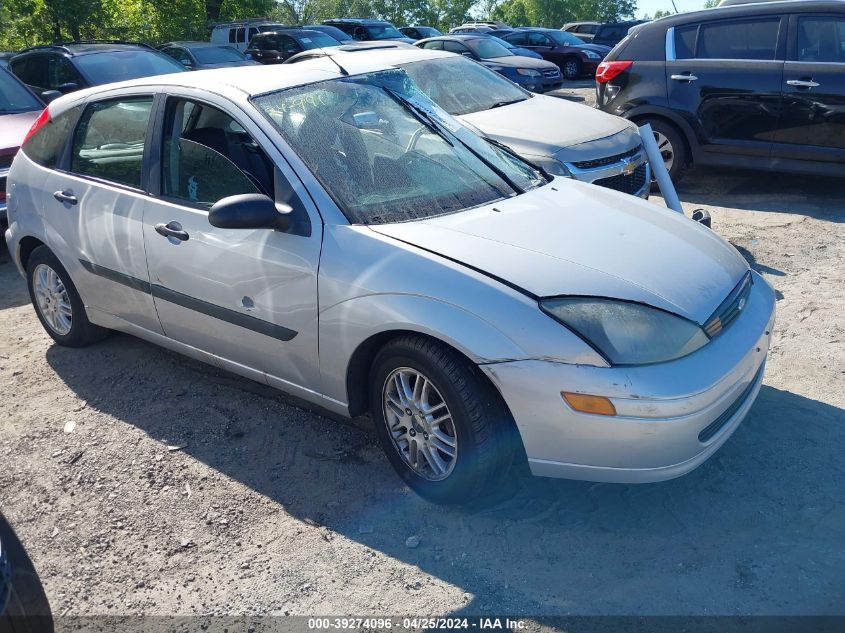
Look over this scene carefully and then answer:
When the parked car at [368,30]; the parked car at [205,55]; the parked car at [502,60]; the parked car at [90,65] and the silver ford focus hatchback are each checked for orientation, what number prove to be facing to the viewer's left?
0

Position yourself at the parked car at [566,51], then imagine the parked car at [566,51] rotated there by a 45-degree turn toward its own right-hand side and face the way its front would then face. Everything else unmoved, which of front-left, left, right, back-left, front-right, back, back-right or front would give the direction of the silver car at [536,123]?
front

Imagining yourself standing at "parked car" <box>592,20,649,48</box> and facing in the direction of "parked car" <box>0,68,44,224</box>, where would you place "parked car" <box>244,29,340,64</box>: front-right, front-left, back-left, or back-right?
front-right

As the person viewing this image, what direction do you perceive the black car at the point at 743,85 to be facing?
facing to the right of the viewer

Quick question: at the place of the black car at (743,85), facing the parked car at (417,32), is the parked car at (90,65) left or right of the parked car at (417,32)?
left

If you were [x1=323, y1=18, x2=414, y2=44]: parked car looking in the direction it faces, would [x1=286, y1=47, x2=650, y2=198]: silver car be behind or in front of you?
in front

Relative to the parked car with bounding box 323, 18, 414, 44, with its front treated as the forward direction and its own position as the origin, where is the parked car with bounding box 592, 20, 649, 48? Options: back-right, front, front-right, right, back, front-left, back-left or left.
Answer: front-left

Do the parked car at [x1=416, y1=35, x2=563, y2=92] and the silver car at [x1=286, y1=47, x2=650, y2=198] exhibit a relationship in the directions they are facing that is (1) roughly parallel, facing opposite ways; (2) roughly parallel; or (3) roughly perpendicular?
roughly parallel

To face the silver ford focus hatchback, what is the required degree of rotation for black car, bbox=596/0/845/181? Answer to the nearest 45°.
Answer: approximately 90° to its right

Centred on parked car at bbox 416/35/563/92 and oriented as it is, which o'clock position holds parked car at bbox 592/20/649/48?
parked car at bbox 592/20/649/48 is roughly at 8 o'clock from parked car at bbox 416/35/563/92.

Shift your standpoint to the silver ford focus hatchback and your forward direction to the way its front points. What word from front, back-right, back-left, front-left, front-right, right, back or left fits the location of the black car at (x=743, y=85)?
left

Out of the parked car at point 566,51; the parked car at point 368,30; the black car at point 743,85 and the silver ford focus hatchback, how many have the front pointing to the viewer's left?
0

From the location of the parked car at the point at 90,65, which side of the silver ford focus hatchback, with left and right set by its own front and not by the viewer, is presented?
back

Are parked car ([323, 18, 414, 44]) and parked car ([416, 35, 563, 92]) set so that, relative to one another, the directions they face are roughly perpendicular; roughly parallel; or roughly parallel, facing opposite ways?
roughly parallel

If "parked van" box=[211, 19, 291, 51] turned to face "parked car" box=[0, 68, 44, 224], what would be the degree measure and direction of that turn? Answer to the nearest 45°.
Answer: approximately 45° to its right

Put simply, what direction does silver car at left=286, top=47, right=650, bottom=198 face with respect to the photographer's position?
facing the viewer and to the right of the viewer
